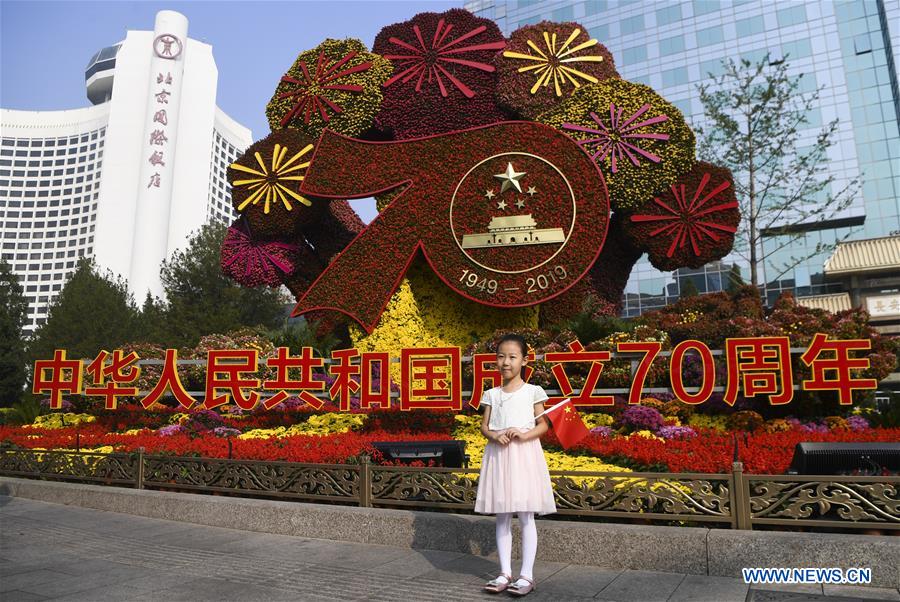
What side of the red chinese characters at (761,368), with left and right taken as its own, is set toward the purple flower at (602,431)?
right

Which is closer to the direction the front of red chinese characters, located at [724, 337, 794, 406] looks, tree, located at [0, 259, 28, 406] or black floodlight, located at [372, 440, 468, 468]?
the black floodlight

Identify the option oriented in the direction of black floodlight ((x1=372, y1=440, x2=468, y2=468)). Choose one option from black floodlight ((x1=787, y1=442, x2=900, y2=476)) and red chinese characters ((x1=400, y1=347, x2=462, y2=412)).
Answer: the red chinese characters

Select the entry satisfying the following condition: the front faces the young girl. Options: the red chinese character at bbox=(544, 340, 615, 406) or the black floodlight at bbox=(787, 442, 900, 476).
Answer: the red chinese character

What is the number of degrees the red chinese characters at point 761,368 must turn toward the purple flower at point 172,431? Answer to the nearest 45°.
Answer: approximately 90° to its right

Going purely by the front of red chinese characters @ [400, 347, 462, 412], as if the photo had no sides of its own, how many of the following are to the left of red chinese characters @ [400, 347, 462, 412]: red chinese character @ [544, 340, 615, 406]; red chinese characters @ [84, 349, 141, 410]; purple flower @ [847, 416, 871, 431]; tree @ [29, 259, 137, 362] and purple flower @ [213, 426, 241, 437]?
2

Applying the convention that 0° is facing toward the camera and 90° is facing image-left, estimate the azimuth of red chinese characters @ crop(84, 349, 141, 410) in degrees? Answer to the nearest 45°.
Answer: approximately 0°

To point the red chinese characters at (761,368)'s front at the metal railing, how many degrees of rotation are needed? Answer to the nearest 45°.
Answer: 0° — it already faces it
